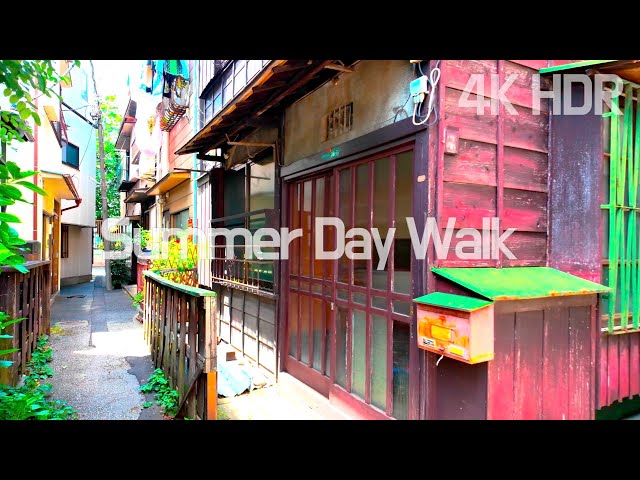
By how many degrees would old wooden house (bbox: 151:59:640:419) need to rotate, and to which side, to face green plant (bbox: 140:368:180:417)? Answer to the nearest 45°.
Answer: approximately 45° to its right

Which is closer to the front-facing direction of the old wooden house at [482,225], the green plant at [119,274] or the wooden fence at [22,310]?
the wooden fence

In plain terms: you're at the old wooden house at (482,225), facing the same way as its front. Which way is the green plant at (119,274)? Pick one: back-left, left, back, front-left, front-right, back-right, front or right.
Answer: right

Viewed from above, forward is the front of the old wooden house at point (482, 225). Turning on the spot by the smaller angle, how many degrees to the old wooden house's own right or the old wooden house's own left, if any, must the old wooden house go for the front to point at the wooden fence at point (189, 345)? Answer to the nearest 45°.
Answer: approximately 45° to the old wooden house's own right

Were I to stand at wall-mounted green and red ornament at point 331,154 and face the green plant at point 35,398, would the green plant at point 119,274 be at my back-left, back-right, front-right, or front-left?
front-right

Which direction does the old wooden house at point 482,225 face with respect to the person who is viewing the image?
facing the viewer and to the left of the viewer
